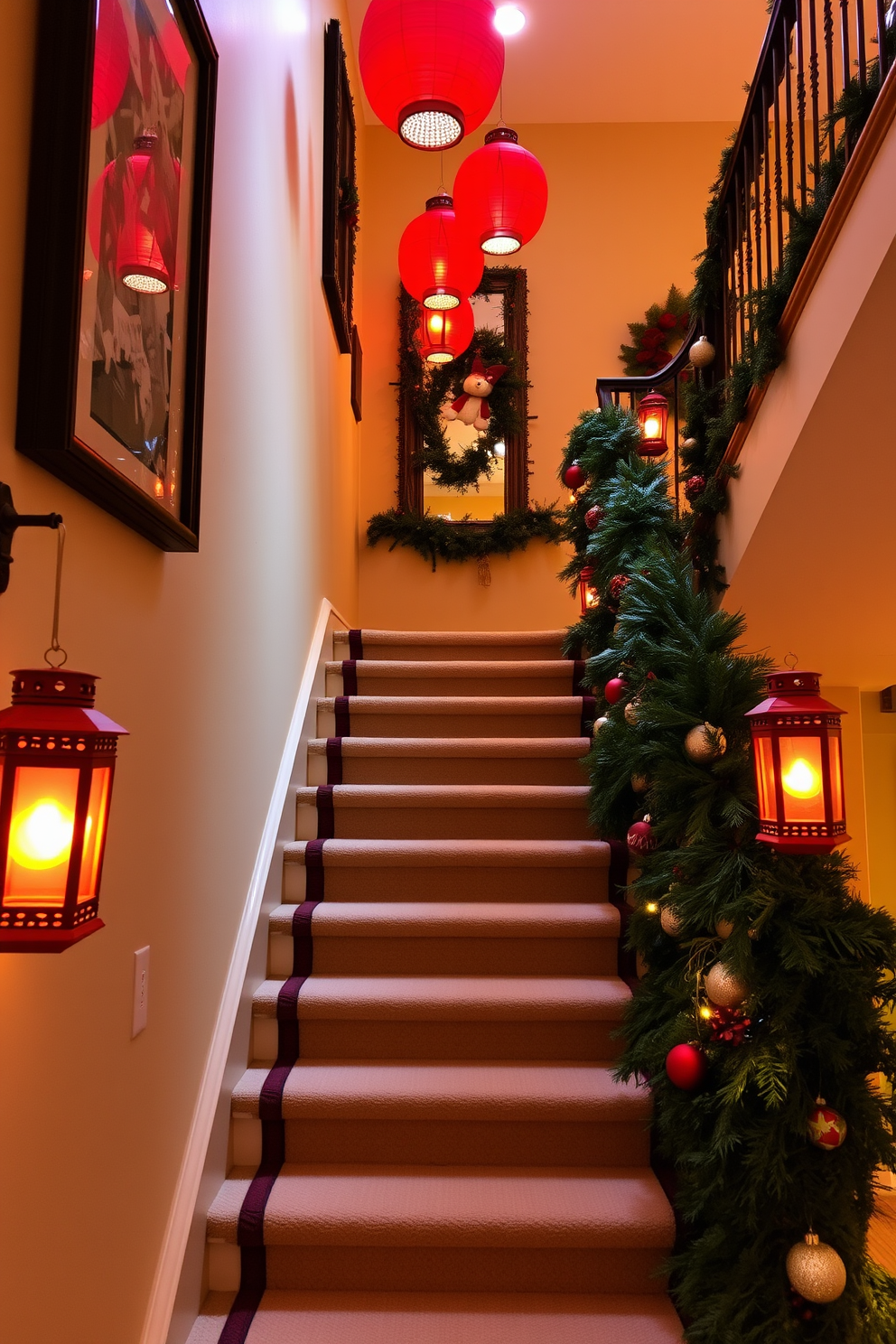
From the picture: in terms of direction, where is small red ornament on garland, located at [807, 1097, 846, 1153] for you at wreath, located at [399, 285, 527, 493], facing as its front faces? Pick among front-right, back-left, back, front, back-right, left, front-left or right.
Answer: front

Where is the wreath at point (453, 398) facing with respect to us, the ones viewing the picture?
facing the viewer

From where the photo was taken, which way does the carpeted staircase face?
toward the camera

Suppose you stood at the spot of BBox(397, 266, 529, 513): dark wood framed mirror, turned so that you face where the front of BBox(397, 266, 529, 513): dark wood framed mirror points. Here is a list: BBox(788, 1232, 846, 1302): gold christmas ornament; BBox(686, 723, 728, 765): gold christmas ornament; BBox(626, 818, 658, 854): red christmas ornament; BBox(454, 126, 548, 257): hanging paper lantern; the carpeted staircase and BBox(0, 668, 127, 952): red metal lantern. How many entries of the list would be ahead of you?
6

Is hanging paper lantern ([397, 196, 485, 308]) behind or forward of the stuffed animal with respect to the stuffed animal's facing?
forward

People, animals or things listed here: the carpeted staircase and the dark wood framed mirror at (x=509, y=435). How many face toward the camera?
2

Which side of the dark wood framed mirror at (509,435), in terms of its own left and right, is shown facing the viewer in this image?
front

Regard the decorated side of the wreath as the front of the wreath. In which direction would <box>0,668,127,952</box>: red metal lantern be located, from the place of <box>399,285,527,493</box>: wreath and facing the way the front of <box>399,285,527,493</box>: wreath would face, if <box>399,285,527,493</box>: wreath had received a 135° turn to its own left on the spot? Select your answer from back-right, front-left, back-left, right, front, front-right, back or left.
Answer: back-right

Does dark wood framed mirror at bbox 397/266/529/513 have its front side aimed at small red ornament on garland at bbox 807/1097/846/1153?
yes

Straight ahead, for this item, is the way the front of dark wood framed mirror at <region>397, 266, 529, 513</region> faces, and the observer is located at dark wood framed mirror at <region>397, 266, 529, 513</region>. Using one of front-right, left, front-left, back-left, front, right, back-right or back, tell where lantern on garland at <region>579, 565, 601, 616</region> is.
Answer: front

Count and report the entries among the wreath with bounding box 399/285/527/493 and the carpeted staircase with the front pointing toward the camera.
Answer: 2
